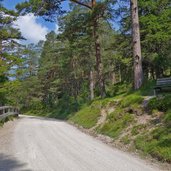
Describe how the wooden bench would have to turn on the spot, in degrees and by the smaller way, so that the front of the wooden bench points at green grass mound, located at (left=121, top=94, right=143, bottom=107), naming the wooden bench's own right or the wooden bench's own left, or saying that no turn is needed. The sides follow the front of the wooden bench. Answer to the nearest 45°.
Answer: approximately 45° to the wooden bench's own right

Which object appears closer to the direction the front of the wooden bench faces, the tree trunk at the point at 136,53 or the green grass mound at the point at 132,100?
the green grass mound

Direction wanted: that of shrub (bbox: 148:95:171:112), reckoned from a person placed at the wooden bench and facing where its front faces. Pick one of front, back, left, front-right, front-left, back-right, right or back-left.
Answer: front-left

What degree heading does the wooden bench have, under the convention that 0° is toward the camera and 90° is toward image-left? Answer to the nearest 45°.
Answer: approximately 45°

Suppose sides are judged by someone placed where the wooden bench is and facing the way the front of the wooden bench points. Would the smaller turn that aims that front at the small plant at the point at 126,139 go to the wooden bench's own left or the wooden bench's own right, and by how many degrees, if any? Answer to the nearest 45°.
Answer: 0° — it already faces it

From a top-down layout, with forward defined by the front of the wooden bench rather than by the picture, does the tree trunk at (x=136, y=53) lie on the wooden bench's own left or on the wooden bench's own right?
on the wooden bench's own right

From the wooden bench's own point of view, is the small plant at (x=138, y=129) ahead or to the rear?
ahead
